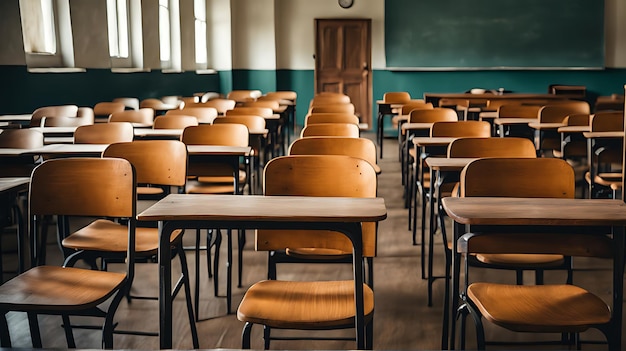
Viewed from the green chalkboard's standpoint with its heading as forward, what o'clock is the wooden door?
The wooden door is roughly at 3 o'clock from the green chalkboard.

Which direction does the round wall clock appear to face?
toward the camera

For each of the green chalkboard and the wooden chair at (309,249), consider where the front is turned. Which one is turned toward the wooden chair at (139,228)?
the green chalkboard

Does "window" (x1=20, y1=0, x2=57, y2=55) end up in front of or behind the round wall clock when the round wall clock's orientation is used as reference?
in front

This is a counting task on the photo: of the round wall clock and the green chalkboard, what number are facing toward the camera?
2

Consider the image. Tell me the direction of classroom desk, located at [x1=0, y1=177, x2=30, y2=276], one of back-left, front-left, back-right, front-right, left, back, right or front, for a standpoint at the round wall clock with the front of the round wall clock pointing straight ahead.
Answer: front

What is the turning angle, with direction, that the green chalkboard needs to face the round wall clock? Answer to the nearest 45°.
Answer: approximately 90° to its right

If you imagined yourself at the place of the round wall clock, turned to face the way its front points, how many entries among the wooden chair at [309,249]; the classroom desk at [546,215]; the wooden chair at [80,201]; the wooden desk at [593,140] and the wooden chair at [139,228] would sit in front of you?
5

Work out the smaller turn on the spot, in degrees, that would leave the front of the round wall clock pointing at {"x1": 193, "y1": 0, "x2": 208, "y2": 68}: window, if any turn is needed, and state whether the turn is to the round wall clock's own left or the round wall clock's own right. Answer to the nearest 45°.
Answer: approximately 90° to the round wall clock's own right

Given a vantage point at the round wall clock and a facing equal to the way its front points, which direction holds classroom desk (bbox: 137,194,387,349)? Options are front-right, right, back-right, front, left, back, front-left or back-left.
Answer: front

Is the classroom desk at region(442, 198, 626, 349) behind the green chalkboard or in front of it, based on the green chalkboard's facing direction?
in front
